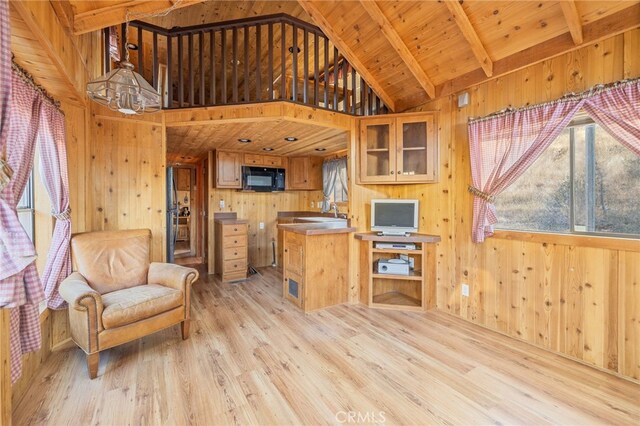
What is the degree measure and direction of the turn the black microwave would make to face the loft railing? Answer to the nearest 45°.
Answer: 0° — it already faces it

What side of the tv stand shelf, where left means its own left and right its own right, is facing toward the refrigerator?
right

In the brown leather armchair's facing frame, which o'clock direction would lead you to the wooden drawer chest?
The wooden drawer chest is roughly at 9 o'clock from the brown leather armchair.

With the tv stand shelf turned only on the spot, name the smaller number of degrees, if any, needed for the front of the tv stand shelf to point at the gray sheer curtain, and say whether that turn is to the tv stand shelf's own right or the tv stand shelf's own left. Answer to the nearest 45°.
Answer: approximately 135° to the tv stand shelf's own right

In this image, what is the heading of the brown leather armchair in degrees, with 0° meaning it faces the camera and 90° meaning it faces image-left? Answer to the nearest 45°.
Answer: approximately 315°

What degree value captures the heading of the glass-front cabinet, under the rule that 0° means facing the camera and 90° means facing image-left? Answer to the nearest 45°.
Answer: approximately 0°

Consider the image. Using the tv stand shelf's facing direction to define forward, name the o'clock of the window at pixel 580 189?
The window is roughly at 10 o'clock from the tv stand shelf.
